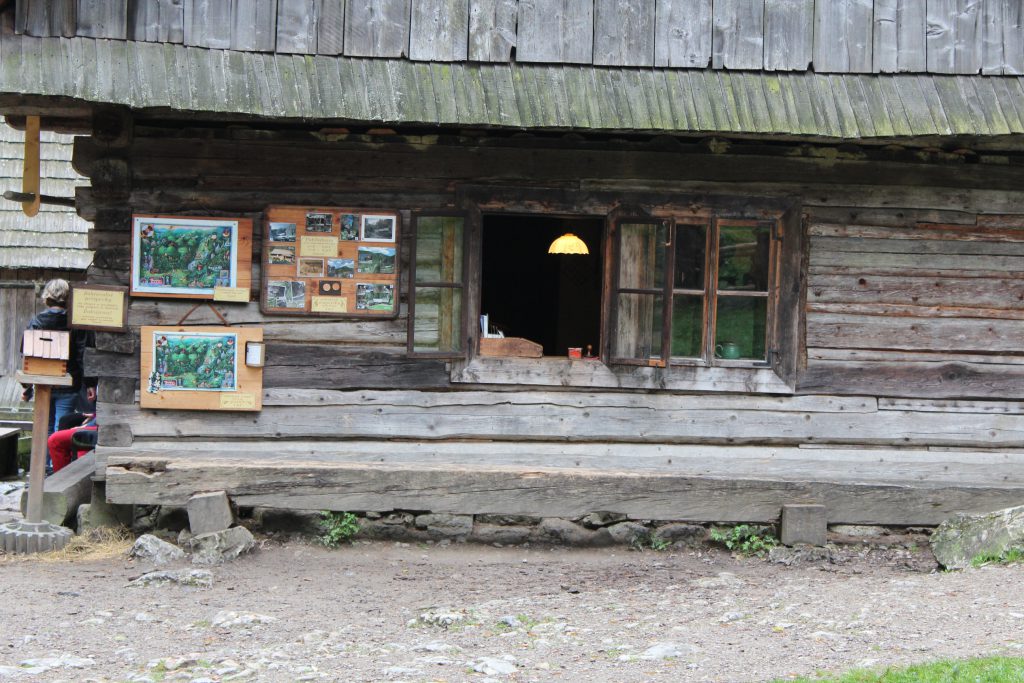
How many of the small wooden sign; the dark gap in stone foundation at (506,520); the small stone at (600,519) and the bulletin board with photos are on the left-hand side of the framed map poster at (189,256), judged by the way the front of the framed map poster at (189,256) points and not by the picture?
3

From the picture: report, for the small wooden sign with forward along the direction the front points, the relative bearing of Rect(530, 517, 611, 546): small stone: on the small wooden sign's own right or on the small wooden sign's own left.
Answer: on the small wooden sign's own left

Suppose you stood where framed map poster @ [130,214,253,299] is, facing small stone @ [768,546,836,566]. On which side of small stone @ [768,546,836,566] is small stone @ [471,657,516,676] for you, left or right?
right

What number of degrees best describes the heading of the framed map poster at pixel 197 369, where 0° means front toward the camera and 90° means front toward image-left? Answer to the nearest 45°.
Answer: approximately 0°

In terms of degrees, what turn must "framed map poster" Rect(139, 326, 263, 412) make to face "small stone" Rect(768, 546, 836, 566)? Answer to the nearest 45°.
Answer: approximately 90° to its left

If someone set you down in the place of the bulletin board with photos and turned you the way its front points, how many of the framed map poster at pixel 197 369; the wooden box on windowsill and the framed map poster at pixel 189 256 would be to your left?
1
